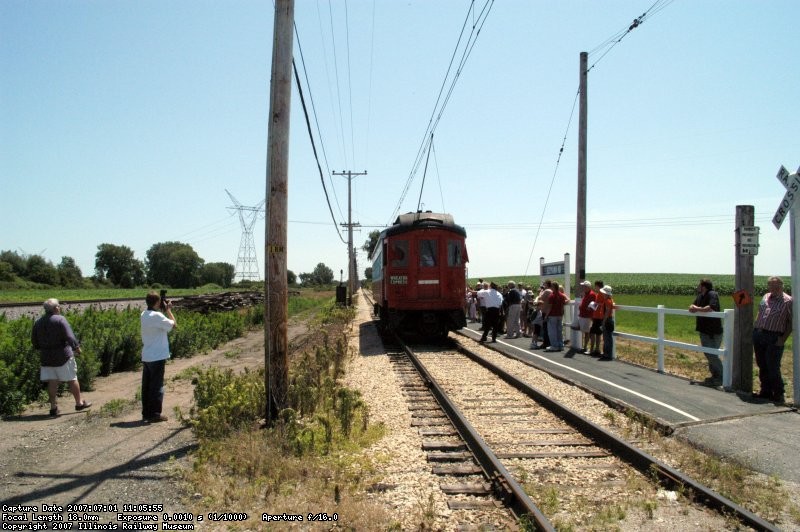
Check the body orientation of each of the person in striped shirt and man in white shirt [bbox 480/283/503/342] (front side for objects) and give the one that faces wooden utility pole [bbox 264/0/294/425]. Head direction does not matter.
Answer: the person in striped shirt

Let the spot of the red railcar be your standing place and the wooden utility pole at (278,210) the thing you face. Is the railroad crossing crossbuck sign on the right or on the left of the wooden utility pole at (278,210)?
left

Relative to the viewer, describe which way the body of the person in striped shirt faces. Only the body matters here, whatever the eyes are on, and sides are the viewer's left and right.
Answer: facing the viewer and to the left of the viewer

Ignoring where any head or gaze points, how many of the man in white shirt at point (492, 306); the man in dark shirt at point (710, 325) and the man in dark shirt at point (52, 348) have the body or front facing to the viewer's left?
1

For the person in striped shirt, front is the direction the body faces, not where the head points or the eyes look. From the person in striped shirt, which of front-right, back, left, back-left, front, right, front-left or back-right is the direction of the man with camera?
front

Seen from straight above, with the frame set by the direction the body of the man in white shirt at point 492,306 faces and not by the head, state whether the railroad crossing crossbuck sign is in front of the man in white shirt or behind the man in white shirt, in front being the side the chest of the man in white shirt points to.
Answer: behind

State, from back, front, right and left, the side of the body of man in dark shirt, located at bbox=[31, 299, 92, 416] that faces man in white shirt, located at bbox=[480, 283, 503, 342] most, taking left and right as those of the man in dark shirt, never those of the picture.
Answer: front

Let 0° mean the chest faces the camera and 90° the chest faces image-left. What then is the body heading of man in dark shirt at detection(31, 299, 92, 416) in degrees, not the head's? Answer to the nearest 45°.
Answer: approximately 225°

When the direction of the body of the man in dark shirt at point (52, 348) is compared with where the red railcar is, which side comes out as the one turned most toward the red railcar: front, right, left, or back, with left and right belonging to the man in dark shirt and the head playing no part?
front

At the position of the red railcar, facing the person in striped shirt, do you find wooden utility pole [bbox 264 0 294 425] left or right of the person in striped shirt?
right

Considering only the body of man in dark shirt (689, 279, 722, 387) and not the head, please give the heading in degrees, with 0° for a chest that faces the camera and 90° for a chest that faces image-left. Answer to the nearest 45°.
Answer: approximately 90°

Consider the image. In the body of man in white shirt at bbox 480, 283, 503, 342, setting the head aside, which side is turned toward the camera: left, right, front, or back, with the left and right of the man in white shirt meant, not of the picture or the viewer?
back
